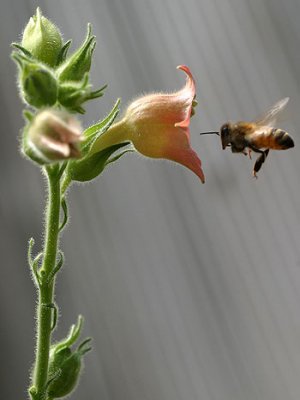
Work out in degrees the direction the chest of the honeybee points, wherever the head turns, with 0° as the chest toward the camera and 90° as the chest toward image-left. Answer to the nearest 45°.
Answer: approximately 90°
